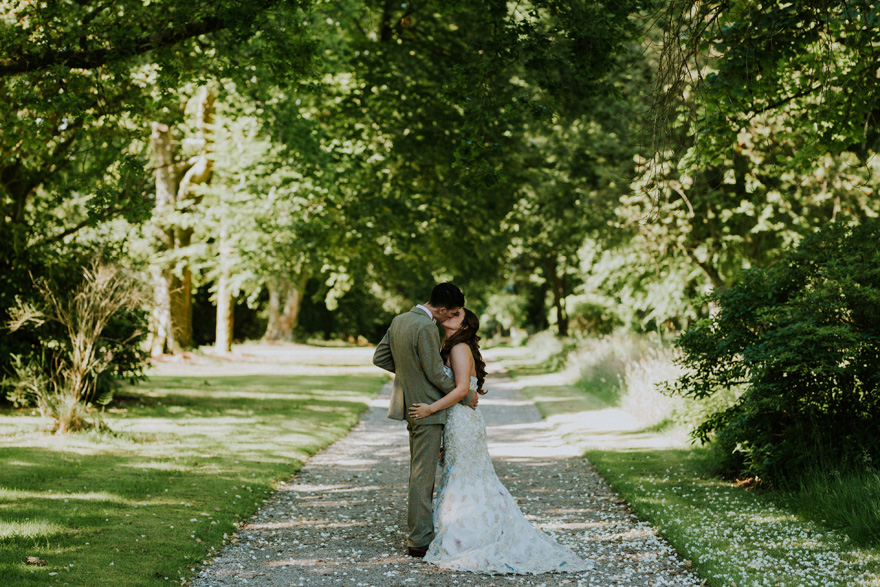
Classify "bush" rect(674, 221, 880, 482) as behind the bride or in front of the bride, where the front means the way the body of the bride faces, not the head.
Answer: behind

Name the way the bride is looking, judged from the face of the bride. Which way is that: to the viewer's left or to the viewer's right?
to the viewer's left

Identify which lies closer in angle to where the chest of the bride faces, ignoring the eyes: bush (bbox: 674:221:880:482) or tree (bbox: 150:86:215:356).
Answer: the tree

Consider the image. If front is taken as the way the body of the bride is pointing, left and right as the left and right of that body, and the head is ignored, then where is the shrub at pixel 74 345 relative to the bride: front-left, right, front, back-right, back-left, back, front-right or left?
front-right

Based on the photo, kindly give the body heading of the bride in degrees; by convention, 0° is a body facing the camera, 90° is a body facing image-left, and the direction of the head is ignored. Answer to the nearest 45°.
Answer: approximately 90°
